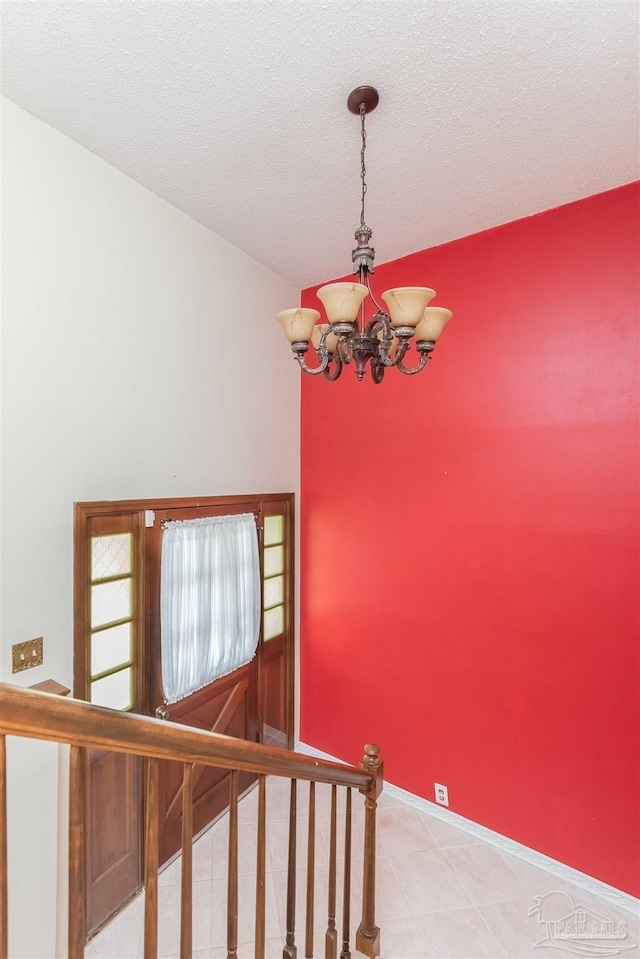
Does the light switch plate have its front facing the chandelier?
yes

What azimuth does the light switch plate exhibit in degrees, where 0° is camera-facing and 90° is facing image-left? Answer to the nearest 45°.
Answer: approximately 315°

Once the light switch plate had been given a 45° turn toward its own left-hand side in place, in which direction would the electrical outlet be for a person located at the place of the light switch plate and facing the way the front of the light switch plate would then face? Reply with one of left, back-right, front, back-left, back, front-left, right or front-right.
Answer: front
